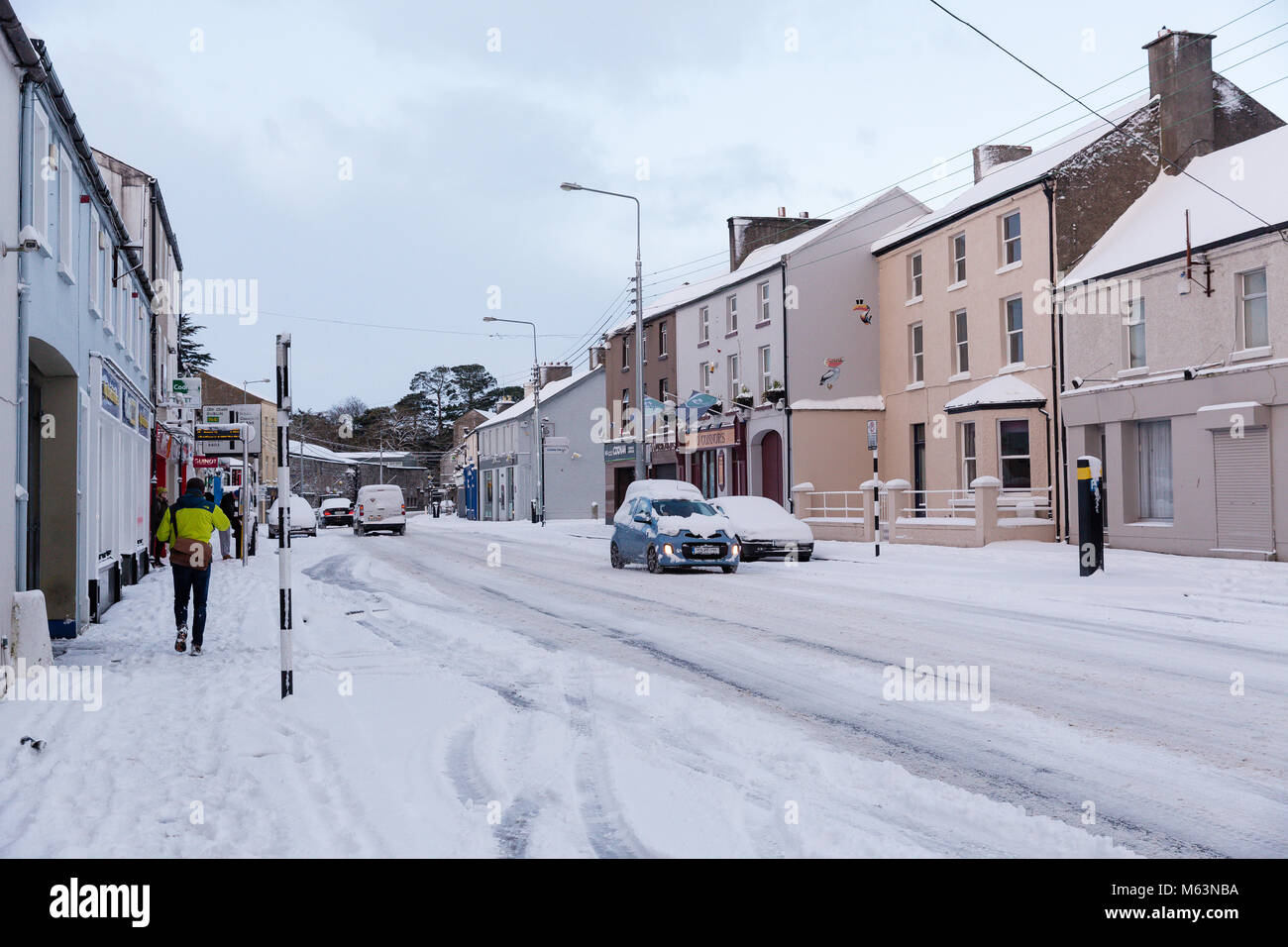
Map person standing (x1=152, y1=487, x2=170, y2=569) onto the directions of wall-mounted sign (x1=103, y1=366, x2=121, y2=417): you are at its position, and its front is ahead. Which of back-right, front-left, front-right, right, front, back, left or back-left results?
back-left

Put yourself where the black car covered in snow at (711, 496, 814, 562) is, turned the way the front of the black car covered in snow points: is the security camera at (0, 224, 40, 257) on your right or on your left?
on your right

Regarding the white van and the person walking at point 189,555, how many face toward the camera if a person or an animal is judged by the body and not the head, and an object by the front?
0

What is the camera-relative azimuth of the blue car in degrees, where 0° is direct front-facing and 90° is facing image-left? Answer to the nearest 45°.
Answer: approximately 315°

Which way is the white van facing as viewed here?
away from the camera

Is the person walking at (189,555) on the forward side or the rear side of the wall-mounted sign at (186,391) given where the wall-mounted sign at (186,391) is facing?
on the forward side

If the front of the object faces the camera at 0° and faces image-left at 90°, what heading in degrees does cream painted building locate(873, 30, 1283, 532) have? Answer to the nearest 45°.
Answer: approximately 45°

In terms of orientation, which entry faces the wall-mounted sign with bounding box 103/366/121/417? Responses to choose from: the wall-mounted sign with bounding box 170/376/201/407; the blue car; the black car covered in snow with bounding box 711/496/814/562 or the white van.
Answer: the wall-mounted sign with bounding box 170/376/201/407

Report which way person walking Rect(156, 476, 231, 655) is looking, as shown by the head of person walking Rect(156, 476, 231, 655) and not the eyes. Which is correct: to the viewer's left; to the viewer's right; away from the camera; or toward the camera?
away from the camera

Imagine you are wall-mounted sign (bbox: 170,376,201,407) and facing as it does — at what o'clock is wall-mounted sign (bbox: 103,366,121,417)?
wall-mounted sign (bbox: 103,366,121,417) is roughly at 12 o'clock from wall-mounted sign (bbox: 170,376,201,407).

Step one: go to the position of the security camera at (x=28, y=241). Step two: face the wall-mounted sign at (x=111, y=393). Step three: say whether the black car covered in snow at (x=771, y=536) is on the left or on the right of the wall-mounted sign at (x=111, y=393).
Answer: right

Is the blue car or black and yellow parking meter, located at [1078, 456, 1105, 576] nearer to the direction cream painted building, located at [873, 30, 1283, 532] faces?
the blue car

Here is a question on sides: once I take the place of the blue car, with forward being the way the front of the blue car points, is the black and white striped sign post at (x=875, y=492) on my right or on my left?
on my left

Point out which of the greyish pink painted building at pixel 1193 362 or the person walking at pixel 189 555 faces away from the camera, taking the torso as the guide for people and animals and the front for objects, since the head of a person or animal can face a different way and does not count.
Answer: the person walking

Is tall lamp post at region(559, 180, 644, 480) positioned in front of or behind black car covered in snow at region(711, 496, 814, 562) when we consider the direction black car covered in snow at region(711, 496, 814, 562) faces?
behind
